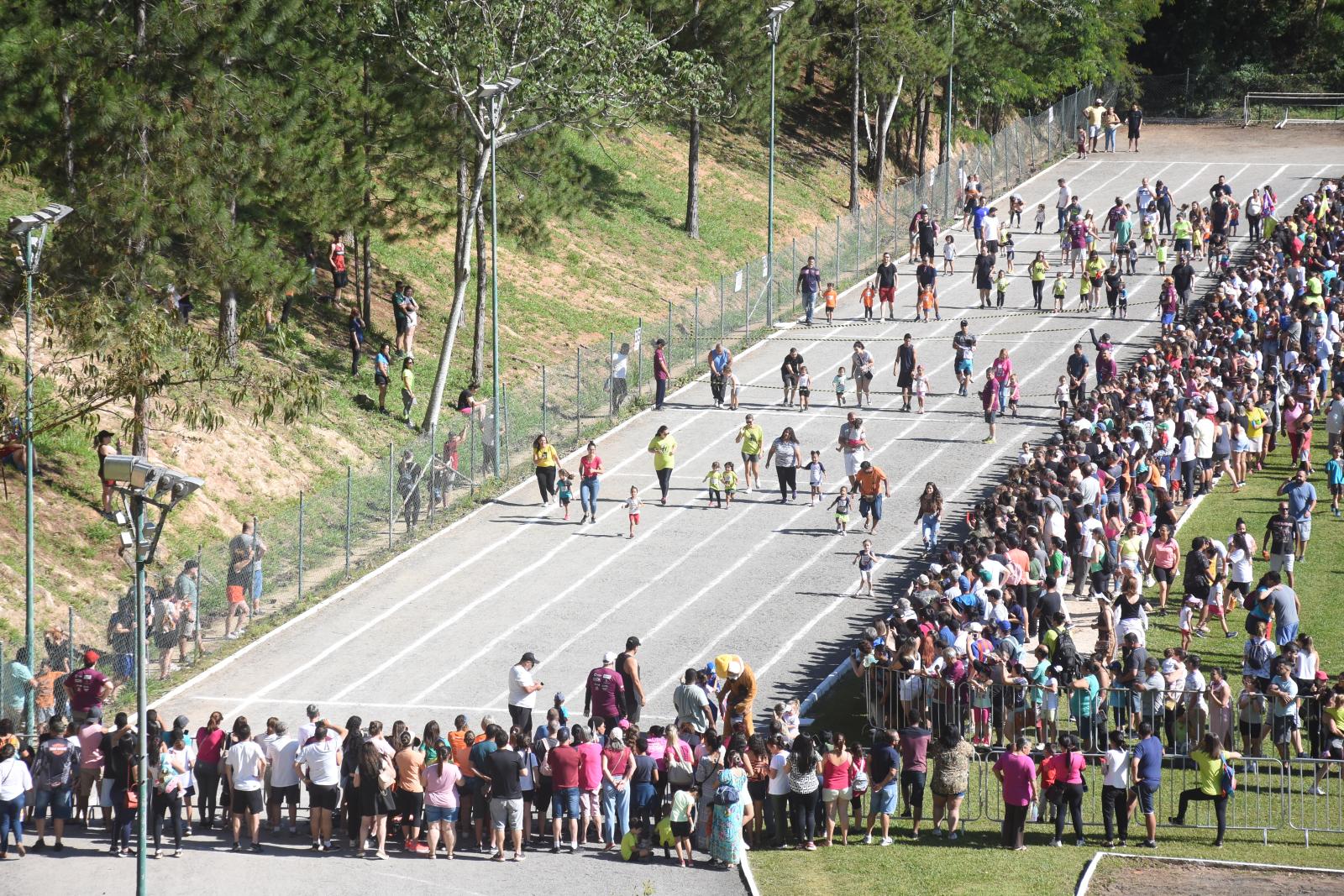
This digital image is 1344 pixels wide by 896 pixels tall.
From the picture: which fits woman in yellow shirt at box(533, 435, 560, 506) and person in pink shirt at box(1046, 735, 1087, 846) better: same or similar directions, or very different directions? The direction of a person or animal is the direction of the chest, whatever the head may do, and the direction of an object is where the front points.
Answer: very different directions

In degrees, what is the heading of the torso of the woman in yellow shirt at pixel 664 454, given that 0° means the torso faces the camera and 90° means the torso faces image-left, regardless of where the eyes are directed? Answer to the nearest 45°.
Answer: approximately 0°

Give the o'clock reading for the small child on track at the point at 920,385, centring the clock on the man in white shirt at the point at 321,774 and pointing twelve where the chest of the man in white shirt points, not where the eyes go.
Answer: The small child on track is roughly at 1 o'clock from the man in white shirt.

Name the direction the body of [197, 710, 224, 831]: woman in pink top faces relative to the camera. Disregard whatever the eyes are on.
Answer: away from the camera

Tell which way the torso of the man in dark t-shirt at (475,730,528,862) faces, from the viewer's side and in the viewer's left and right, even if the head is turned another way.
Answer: facing away from the viewer

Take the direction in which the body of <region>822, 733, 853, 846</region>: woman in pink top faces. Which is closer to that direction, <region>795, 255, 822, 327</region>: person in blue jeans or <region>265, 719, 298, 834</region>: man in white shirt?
the person in blue jeans

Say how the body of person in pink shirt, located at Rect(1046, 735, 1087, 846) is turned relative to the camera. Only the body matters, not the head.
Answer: away from the camera

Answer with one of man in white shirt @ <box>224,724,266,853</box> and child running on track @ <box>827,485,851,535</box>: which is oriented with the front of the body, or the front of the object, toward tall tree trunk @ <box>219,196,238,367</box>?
the man in white shirt

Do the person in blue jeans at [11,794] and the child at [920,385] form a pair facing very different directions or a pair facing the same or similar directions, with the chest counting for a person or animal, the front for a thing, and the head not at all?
very different directions

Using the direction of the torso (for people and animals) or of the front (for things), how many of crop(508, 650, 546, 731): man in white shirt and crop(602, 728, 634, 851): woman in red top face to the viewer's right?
1

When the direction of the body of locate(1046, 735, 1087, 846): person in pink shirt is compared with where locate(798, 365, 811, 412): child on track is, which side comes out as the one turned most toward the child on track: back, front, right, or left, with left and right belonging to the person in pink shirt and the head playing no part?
front

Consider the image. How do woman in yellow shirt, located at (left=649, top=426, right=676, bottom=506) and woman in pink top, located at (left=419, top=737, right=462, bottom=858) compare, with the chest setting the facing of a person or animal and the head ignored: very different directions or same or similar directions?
very different directions

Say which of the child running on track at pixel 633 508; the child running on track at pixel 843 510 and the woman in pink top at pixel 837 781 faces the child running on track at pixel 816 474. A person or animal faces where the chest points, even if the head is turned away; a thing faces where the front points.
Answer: the woman in pink top

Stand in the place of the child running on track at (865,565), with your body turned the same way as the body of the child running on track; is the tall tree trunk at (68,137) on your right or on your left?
on your right

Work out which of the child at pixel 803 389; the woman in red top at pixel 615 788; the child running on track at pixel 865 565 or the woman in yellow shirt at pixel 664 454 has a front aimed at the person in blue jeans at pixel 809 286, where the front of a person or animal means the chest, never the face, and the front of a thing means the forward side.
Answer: the woman in red top

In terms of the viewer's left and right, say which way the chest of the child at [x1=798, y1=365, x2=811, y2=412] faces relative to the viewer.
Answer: facing the viewer

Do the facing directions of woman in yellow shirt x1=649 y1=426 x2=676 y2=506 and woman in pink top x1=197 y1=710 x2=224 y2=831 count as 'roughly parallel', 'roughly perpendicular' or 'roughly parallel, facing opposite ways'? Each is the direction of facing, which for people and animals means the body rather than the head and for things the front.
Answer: roughly parallel, facing opposite ways
